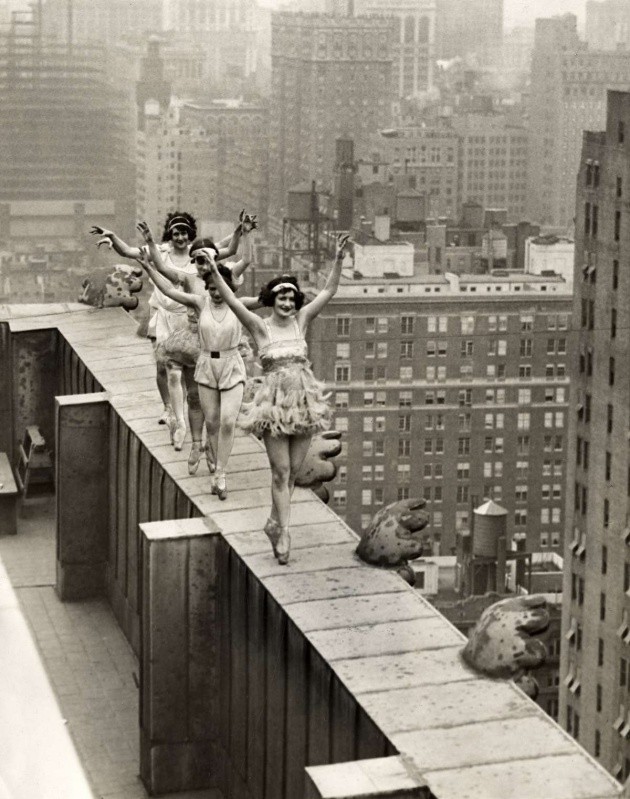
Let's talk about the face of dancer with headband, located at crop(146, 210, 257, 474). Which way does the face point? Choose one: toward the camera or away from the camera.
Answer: toward the camera

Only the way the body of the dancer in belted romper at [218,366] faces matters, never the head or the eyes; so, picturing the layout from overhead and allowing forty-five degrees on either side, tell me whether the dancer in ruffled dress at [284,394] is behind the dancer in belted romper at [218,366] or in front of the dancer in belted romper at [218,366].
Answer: in front

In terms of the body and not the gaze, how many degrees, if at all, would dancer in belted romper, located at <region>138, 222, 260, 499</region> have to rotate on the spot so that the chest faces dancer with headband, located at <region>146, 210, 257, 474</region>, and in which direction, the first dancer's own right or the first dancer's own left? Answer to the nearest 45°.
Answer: approximately 180°

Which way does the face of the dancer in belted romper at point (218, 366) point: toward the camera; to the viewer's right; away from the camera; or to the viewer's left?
toward the camera

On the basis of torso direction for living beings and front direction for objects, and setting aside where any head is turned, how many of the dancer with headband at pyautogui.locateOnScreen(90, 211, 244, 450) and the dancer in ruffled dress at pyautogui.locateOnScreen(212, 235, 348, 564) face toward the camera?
2

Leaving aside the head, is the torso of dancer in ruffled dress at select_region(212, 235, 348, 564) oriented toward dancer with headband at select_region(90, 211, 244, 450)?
no

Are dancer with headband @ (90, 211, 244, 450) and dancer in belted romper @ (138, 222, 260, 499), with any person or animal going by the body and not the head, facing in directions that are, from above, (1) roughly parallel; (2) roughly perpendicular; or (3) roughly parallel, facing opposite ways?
roughly parallel

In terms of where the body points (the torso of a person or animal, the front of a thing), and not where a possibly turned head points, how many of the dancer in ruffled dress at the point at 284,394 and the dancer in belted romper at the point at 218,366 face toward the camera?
2

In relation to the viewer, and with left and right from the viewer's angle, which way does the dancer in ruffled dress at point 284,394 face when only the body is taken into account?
facing the viewer

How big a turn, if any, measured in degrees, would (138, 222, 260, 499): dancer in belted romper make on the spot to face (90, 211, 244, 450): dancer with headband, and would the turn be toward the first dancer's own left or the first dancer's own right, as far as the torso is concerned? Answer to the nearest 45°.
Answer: approximately 180°

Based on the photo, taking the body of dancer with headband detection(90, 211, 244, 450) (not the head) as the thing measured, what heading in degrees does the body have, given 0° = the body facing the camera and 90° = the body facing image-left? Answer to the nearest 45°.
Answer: approximately 0°

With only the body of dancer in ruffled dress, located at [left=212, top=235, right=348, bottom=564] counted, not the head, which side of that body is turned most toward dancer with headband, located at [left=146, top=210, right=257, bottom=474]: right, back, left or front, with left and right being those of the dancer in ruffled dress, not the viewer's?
back

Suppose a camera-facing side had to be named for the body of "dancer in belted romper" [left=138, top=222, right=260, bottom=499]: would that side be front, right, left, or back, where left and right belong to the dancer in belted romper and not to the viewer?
front

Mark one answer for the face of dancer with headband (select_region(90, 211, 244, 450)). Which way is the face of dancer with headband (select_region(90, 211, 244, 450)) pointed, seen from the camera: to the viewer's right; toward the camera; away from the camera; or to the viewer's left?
toward the camera

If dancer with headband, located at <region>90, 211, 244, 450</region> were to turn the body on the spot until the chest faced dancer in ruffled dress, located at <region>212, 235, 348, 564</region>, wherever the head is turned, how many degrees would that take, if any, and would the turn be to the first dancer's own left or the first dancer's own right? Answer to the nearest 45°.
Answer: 0° — they already face them
